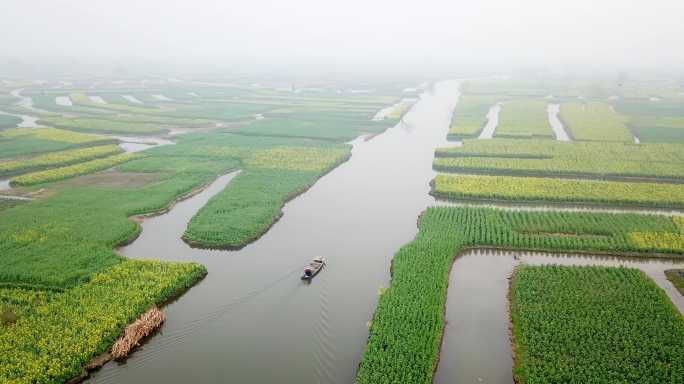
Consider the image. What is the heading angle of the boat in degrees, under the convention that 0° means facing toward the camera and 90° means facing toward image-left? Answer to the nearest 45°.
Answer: approximately 225°

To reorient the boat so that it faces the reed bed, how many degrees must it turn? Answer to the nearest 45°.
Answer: approximately 180°
